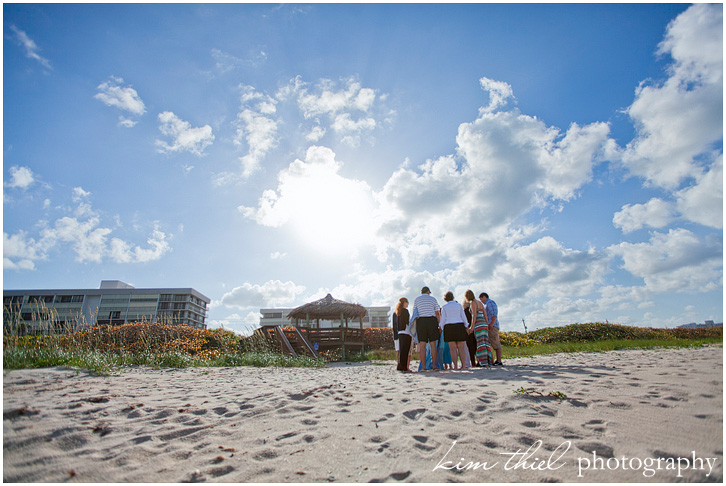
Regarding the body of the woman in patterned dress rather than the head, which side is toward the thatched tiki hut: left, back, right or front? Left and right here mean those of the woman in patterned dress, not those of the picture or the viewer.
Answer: front

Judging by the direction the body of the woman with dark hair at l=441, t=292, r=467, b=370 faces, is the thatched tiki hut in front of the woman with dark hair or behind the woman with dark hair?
in front

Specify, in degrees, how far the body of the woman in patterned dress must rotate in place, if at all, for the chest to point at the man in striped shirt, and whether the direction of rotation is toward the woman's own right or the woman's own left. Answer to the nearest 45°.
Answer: approximately 45° to the woman's own left

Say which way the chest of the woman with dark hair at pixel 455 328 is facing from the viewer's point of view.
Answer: away from the camera

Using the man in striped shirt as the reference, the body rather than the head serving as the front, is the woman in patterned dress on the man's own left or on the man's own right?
on the man's own right

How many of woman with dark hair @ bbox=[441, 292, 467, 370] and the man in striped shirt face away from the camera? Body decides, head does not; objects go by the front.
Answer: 2

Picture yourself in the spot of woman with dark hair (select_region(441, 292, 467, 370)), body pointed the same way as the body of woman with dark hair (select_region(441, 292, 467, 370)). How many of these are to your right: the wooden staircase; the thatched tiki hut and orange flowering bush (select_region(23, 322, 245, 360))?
0

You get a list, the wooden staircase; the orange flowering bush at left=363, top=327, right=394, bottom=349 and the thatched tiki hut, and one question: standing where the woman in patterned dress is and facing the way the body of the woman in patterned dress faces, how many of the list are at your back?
0

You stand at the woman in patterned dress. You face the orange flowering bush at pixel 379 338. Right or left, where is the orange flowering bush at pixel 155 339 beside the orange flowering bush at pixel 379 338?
left

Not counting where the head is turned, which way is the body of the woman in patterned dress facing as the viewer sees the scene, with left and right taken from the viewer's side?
facing away from the viewer and to the left of the viewer

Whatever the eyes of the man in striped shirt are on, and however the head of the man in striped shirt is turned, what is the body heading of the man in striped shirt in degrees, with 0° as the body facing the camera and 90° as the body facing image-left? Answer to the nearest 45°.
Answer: approximately 180°

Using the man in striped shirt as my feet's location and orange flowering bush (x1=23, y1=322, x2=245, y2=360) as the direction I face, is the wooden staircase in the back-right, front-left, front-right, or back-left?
front-right

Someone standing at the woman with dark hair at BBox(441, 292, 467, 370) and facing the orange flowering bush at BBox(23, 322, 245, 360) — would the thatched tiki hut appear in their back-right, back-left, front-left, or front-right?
front-right
